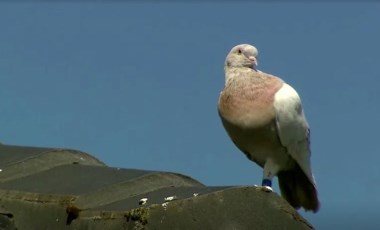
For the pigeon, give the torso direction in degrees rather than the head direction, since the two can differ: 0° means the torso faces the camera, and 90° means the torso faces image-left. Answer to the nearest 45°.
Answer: approximately 45°
